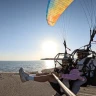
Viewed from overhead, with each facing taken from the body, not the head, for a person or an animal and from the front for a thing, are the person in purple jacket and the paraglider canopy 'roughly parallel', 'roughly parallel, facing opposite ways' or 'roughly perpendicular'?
roughly parallel

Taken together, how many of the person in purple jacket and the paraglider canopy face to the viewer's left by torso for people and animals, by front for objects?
2

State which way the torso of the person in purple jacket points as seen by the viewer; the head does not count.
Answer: to the viewer's left

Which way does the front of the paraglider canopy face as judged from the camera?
facing to the left of the viewer
